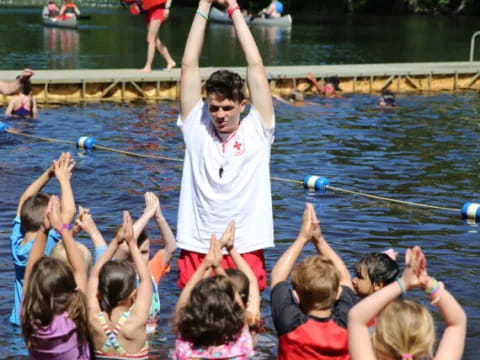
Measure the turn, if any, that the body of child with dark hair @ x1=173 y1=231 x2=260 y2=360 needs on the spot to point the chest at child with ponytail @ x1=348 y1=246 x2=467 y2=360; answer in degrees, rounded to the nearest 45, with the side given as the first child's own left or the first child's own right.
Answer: approximately 135° to the first child's own right

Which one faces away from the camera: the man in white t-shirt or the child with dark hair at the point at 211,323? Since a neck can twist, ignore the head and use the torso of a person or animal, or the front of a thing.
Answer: the child with dark hair

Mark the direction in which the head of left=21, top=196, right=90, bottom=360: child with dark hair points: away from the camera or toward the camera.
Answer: away from the camera

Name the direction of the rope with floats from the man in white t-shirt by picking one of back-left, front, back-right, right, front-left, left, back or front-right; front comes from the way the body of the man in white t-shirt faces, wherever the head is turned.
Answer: back

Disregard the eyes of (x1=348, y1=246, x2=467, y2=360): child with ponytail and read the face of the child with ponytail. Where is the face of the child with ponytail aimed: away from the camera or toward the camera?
away from the camera

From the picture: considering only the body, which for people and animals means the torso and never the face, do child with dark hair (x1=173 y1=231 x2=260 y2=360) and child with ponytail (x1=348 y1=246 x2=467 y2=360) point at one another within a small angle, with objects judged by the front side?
no

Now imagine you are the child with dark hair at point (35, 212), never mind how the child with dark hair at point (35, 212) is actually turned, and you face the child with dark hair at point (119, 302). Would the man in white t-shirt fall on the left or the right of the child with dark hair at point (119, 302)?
left

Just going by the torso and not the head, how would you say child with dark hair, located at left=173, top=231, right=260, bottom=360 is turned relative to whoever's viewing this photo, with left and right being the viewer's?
facing away from the viewer

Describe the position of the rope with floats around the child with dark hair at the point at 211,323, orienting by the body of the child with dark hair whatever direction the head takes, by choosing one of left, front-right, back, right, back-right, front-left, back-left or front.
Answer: front

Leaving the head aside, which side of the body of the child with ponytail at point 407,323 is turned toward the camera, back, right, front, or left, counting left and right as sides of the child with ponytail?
back

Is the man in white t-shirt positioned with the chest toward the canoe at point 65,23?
no

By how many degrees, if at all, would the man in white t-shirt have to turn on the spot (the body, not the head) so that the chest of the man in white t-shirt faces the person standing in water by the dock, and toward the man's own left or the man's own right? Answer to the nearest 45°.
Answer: approximately 180°

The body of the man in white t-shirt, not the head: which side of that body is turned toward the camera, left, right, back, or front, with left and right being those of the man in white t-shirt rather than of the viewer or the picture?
front

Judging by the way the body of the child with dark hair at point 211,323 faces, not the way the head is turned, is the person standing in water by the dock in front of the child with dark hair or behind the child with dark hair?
in front

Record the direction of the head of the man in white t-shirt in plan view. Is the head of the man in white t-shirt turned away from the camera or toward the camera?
toward the camera

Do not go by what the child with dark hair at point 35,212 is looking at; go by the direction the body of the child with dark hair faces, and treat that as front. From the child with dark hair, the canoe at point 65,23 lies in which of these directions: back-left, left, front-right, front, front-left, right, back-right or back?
front-left

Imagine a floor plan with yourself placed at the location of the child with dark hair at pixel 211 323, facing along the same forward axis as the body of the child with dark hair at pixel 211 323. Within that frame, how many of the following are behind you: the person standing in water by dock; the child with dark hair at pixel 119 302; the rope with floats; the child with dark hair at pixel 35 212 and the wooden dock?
0
